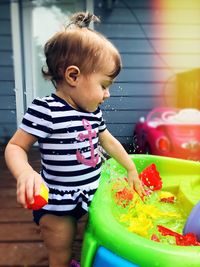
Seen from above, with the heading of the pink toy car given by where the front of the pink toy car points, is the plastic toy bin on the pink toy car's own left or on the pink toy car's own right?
on the pink toy car's own left
